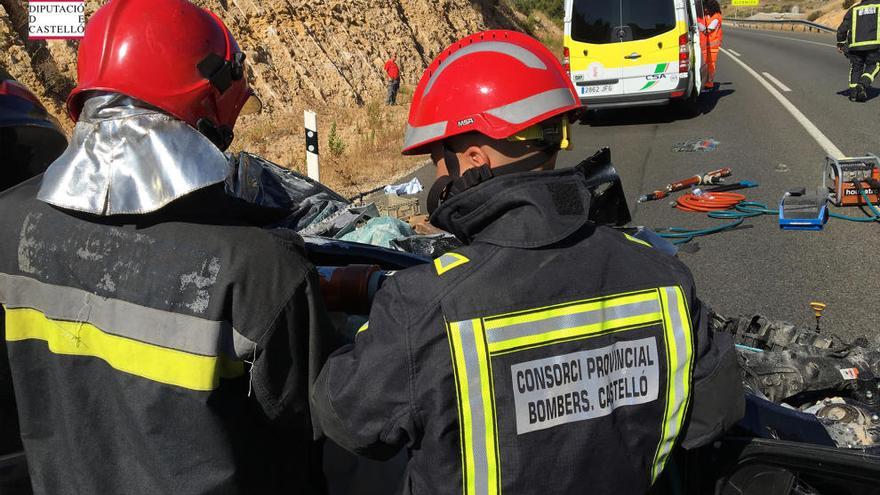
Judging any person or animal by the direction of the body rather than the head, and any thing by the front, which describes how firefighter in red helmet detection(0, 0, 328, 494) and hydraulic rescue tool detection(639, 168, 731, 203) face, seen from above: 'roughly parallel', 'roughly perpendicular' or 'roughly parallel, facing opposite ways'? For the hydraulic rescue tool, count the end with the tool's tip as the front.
roughly perpendicular

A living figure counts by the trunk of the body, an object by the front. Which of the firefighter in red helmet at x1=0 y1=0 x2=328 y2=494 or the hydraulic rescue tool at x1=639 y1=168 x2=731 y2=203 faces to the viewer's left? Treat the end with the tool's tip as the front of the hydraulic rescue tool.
the hydraulic rescue tool

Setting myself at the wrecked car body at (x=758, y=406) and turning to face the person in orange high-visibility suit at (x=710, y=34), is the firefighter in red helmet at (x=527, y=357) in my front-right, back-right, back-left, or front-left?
back-left

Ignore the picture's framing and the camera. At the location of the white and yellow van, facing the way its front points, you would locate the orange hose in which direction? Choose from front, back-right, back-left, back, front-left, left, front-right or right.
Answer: back

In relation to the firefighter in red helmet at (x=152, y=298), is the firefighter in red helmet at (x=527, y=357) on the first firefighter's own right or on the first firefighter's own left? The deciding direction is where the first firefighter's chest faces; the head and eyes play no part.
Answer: on the first firefighter's own right

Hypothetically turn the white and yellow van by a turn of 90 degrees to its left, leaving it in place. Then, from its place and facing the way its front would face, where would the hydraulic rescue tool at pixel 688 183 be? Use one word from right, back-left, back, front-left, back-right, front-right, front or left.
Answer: left

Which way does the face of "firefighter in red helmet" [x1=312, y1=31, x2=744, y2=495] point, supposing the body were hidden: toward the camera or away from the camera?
away from the camera

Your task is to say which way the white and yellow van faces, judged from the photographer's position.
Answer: facing away from the viewer
